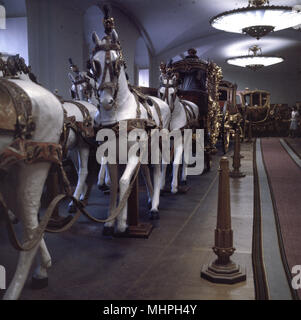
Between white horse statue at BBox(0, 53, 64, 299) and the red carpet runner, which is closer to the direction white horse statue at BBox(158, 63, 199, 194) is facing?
the white horse statue

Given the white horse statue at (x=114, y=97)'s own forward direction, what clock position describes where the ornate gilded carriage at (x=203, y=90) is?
The ornate gilded carriage is roughly at 5 o'clock from the white horse statue.

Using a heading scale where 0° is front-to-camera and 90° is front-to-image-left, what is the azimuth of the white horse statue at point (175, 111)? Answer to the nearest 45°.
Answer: approximately 45°

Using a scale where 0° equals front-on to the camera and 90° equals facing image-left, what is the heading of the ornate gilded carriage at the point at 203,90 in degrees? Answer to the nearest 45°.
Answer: approximately 45°

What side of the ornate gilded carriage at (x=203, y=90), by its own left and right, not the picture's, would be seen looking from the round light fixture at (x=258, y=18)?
left

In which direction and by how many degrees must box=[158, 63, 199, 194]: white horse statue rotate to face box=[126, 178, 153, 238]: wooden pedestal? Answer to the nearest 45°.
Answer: approximately 45° to its left

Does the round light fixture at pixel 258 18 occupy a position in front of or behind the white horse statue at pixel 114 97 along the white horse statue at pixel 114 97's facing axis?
behind

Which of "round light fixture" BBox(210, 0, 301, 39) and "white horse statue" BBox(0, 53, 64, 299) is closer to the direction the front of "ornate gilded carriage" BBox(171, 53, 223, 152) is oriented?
the white horse statue

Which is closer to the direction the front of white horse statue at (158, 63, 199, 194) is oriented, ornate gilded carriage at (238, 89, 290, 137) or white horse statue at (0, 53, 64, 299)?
the white horse statue

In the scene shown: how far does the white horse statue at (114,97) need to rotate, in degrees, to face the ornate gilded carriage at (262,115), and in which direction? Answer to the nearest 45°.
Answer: approximately 180°

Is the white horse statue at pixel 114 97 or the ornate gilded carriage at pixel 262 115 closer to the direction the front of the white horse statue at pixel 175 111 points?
the white horse statue

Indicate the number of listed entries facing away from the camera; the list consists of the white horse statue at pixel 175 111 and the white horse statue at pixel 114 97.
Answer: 0

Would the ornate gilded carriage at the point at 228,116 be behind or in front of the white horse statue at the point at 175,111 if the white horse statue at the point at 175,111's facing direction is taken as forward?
behind

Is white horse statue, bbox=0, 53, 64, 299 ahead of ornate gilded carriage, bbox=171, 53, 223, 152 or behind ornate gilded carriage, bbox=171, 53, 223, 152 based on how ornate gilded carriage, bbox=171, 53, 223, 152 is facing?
ahead

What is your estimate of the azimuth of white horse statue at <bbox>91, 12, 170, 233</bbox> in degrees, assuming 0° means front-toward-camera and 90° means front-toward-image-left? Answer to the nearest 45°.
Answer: approximately 45°

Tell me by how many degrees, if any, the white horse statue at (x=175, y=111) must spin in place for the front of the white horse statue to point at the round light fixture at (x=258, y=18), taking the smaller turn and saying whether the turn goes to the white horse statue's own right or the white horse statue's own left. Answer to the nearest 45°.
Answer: approximately 180°
